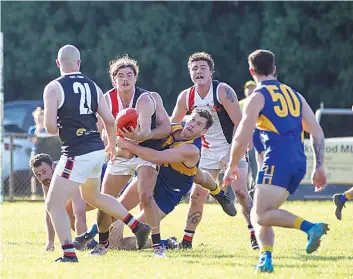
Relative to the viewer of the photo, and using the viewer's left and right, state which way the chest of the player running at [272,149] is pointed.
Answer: facing away from the viewer and to the left of the viewer

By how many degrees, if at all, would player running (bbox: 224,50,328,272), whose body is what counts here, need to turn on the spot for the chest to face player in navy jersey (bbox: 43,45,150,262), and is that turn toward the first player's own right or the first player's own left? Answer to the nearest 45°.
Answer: approximately 45° to the first player's own left

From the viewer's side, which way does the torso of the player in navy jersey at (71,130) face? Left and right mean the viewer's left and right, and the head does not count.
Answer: facing away from the viewer and to the left of the viewer

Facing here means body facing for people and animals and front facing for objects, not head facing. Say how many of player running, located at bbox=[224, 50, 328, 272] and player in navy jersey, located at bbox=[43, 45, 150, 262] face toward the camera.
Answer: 0

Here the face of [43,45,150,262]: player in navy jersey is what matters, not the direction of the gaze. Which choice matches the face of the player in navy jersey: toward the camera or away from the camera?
away from the camera

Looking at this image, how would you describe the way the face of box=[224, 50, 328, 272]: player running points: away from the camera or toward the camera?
away from the camera
